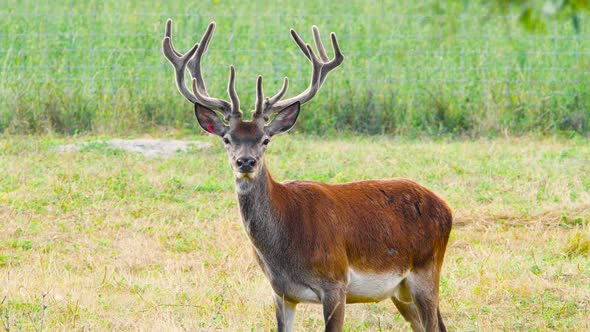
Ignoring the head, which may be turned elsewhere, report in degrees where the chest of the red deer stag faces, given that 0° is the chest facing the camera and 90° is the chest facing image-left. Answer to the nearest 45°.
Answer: approximately 45°
